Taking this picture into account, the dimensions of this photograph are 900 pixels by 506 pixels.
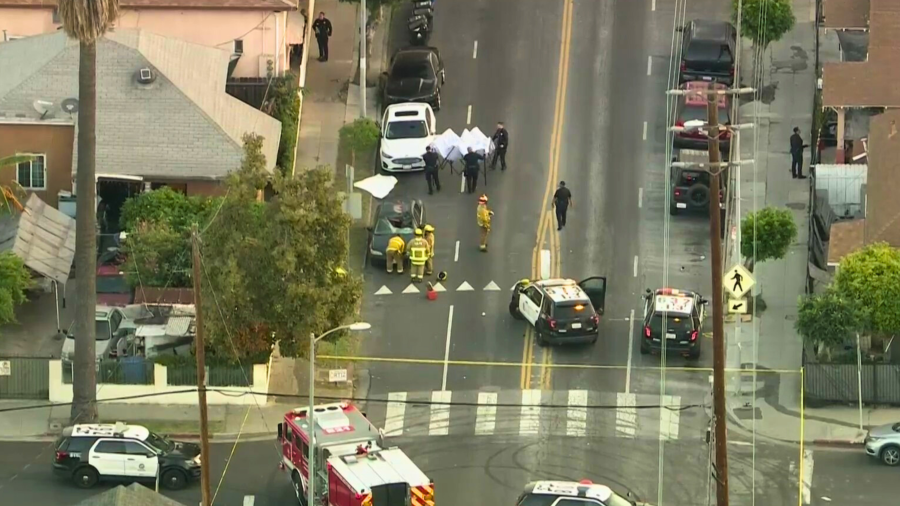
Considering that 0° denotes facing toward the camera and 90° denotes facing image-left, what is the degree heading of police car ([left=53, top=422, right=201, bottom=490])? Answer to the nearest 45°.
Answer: approximately 270°

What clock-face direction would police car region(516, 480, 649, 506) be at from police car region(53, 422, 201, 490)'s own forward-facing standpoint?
police car region(516, 480, 649, 506) is roughly at 1 o'clock from police car region(53, 422, 201, 490).
